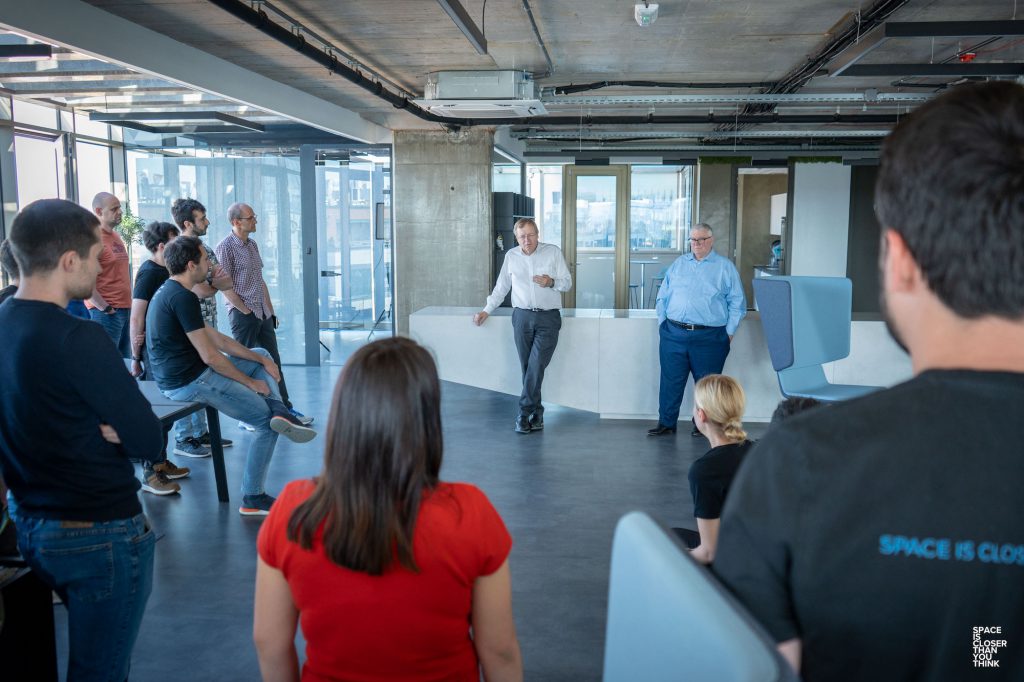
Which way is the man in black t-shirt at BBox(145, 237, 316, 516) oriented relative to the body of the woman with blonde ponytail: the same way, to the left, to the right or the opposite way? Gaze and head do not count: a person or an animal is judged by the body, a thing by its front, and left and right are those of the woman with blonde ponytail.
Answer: to the right

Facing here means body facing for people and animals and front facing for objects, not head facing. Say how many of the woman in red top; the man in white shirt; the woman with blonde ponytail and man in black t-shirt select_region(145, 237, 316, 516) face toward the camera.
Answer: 1

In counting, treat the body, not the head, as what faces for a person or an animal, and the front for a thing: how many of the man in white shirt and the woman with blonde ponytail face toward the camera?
1

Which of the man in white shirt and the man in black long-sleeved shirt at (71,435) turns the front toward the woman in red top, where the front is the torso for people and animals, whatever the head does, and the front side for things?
the man in white shirt

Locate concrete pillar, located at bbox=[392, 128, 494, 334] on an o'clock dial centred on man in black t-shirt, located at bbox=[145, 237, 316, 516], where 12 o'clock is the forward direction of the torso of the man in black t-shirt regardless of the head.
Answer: The concrete pillar is roughly at 10 o'clock from the man in black t-shirt.

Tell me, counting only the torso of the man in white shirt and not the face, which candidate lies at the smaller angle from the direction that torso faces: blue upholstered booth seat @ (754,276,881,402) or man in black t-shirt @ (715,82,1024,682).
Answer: the man in black t-shirt

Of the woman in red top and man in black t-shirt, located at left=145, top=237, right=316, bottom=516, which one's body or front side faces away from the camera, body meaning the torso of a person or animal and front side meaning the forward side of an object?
the woman in red top

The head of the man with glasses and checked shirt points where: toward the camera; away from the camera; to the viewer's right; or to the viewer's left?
to the viewer's right

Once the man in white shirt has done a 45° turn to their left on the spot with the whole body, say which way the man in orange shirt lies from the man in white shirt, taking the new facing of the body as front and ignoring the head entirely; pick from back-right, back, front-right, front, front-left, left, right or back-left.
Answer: back-right

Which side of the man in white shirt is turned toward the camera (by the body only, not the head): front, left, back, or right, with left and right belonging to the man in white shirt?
front

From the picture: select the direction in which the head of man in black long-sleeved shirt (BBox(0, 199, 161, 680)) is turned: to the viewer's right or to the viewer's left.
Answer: to the viewer's right

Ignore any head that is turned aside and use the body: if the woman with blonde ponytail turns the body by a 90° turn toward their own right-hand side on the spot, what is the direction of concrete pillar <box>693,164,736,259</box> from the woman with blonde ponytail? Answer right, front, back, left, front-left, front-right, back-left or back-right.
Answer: front-left

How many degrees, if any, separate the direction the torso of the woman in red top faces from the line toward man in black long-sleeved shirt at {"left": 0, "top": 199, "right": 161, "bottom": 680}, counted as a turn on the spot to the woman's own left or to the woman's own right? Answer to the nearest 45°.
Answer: approximately 45° to the woman's own left

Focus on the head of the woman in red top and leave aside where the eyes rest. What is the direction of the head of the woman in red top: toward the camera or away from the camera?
away from the camera

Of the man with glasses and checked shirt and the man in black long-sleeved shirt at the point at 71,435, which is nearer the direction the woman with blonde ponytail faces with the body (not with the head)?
the man with glasses and checked shirt

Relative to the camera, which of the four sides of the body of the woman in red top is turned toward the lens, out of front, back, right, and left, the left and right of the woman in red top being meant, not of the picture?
back

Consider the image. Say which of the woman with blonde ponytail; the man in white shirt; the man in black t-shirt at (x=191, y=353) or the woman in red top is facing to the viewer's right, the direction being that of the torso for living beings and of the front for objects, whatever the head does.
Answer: the man in black t-shirt

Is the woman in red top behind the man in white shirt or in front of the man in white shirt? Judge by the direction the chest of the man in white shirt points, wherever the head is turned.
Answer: in front

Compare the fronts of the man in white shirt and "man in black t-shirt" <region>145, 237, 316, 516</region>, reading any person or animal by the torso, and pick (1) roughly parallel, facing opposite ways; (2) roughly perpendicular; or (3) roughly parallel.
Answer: roughly perpendicular

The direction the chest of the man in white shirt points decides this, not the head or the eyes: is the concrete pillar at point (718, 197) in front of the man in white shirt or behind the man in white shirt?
behind

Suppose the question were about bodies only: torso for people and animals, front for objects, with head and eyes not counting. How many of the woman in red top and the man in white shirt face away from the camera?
1

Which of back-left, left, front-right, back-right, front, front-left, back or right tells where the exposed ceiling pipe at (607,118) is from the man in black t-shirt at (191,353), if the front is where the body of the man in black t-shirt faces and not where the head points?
front-left
